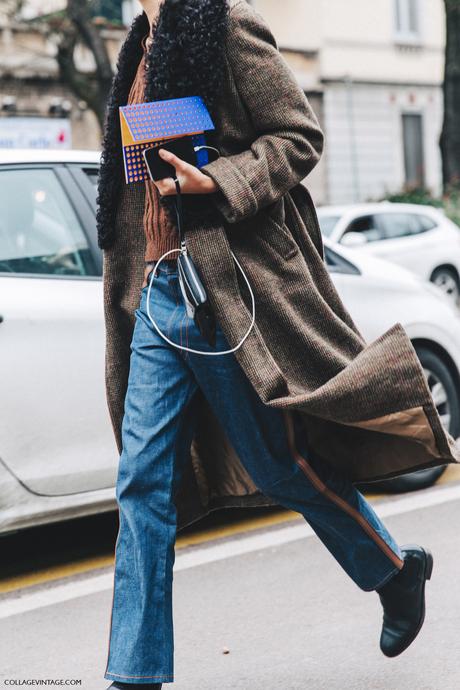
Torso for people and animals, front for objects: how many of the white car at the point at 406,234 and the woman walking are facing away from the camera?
0

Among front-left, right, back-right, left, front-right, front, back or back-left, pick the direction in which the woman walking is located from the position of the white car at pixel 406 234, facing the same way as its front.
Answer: front-left

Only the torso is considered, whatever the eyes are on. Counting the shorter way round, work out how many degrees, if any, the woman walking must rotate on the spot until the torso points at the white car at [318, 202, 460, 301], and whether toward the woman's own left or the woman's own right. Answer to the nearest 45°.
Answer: approximately 135° to the woman's own right

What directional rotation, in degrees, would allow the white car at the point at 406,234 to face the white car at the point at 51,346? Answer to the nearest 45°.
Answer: approximately 45° to its left
